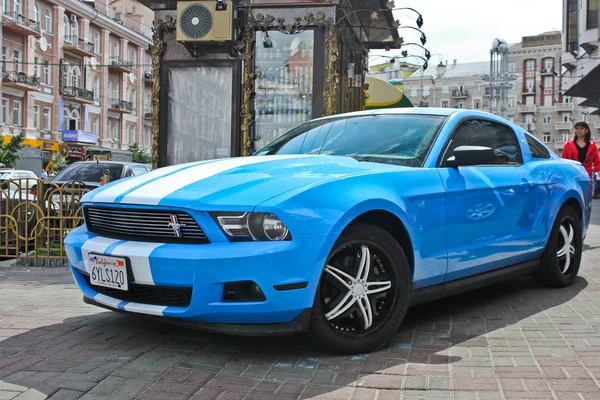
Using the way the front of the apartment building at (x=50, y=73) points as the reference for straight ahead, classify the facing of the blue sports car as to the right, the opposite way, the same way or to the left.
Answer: to the right

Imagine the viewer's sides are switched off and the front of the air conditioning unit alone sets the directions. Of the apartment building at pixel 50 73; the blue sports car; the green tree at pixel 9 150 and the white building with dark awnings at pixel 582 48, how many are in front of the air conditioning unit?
1

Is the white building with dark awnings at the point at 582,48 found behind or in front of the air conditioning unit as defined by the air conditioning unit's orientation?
behind

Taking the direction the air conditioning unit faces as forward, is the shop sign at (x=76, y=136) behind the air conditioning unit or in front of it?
behind

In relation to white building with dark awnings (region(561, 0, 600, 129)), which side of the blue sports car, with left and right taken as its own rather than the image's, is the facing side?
back

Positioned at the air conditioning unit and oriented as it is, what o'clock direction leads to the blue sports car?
The blue sports car is roughly at 12 o'clock from the air conditioning unit.

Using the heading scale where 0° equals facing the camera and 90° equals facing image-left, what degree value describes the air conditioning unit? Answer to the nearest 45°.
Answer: approximately 0°

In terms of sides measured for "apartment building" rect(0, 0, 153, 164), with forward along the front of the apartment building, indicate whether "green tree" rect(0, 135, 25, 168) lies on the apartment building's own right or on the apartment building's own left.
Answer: on the apartment building's own right

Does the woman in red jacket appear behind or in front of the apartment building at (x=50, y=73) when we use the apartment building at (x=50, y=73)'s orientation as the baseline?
in front

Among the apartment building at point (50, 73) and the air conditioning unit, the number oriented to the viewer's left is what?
0

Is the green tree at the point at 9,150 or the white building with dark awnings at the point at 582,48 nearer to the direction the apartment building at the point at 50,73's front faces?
the white building with dark awnings

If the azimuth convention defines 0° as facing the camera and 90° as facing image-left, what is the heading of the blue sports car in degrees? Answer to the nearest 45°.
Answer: approximately 45°

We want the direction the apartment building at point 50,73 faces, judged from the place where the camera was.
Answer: facing the viewer and to the right of the viewer

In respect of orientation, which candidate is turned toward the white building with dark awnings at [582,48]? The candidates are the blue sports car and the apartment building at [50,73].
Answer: the apartment building at [50,73]

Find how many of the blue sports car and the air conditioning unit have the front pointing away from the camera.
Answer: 0

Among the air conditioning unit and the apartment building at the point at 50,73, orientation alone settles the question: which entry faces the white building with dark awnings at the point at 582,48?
the apartment building at the point at 50,73
